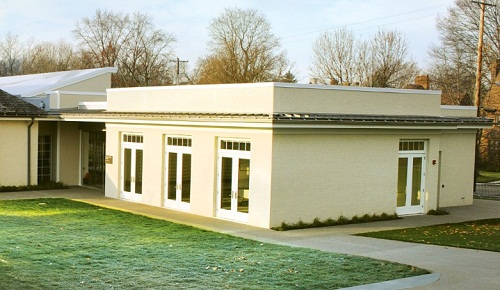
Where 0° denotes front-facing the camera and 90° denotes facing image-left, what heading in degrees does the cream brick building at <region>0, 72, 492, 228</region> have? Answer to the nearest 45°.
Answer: approximately 45°

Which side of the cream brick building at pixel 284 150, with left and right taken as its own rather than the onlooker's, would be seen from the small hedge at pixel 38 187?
right
